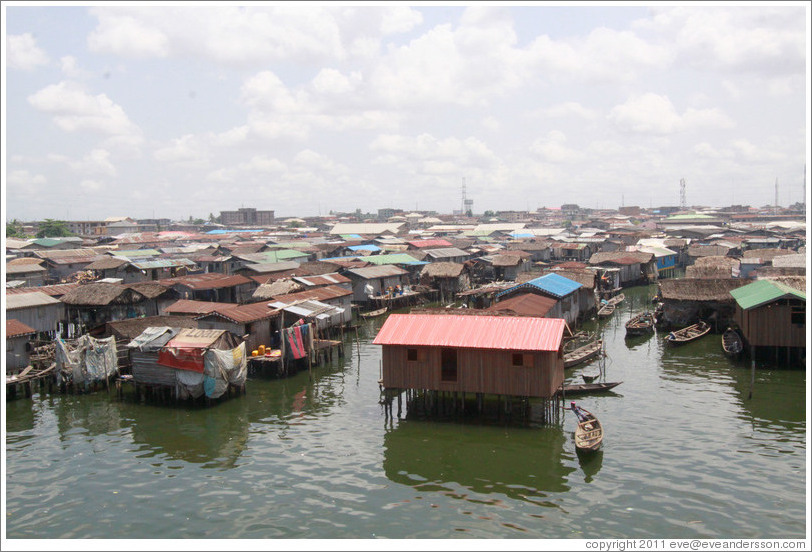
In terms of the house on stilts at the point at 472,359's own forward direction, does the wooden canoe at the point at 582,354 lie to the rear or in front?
to the rear

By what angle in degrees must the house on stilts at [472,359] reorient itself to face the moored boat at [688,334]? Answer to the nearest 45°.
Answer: approximately 135° to its left

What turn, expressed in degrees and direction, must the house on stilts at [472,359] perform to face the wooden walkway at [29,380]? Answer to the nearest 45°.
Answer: approximately 90° to its right

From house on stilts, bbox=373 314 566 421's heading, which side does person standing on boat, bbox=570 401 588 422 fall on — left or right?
on its left

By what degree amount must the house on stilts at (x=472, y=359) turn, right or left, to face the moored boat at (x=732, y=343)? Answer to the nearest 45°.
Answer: approximately 135° to its left

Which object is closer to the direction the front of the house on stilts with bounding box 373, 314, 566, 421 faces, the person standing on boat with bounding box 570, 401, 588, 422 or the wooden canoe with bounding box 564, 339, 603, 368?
the person standing on boat

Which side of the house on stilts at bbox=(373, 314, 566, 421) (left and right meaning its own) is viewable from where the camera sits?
front
